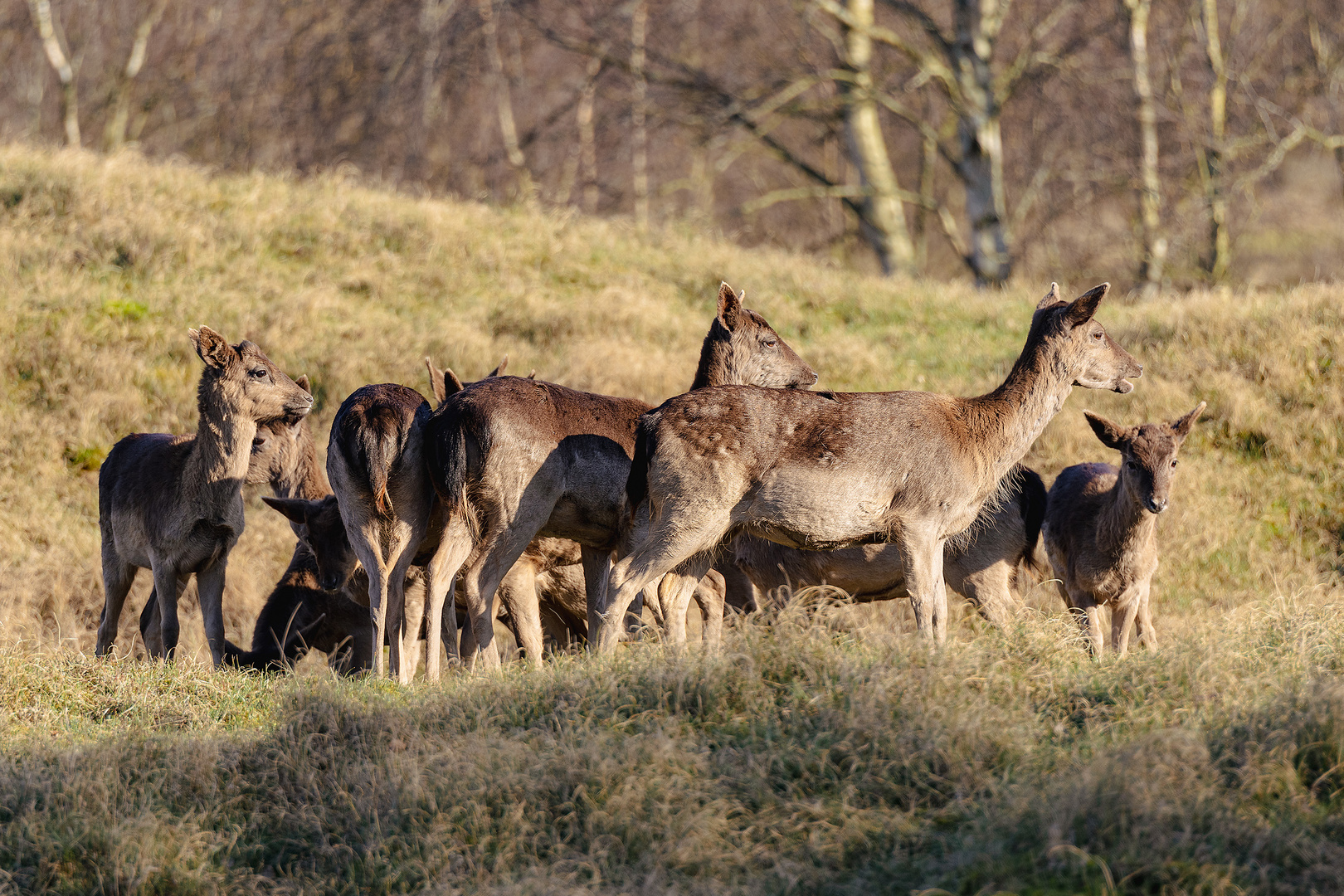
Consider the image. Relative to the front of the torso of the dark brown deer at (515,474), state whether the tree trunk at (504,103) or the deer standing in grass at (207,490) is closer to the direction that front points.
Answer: the tree trunk

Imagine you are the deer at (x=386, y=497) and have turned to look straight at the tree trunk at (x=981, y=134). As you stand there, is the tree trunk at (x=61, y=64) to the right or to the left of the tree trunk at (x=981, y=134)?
left

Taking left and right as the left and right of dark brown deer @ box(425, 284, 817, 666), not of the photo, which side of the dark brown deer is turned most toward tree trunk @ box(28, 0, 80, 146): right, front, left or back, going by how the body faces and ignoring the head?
left

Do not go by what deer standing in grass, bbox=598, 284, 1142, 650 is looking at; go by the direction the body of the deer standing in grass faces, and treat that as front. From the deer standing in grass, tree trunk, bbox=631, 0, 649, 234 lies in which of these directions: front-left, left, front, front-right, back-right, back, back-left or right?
left

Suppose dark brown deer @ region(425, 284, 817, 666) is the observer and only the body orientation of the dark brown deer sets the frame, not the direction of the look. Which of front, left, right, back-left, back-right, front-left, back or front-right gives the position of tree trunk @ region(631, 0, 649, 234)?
front-left

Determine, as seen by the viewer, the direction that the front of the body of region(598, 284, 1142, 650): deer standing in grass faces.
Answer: to the viewer's right

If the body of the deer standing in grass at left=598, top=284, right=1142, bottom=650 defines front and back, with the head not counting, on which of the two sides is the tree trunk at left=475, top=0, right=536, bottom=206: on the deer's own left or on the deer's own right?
on the deer's own left

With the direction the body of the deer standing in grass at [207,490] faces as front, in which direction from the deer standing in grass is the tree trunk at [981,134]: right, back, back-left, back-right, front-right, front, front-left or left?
left

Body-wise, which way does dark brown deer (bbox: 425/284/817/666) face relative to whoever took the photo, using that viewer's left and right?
facing away from the viewer and to the right of the viewer

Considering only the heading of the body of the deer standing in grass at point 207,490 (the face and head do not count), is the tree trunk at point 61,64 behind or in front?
behind
